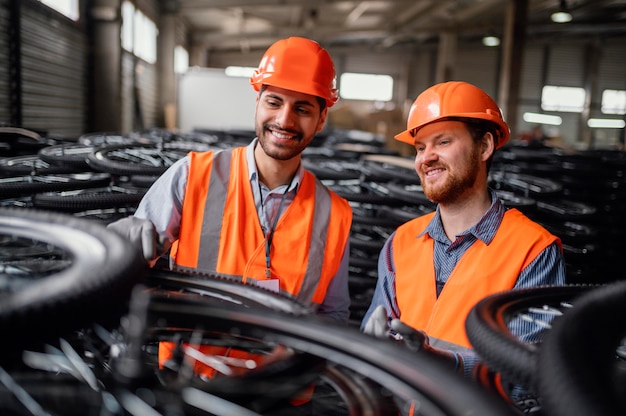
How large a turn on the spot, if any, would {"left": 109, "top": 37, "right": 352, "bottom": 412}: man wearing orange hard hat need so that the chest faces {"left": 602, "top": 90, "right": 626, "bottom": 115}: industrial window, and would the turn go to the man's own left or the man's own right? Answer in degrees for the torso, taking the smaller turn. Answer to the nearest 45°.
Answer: approximately 135° to the man's own left

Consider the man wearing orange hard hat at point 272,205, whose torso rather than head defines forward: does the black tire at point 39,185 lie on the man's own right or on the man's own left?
on the man's own right

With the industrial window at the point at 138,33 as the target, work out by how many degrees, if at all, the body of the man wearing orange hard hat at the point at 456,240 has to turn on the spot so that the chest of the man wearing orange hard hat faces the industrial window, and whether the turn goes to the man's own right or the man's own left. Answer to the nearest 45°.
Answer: approximately 90° to the man's own right

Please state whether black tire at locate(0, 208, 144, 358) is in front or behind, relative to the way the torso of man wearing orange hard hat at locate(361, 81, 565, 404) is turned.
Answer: in front

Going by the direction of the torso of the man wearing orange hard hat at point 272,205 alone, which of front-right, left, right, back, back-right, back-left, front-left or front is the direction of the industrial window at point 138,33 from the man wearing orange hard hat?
back

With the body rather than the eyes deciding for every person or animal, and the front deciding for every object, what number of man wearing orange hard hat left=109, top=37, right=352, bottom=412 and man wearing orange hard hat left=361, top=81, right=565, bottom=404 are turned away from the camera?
0

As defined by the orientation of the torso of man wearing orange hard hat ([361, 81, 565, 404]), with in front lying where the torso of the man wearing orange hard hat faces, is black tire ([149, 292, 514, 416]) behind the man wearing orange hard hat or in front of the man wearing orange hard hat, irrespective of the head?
in front

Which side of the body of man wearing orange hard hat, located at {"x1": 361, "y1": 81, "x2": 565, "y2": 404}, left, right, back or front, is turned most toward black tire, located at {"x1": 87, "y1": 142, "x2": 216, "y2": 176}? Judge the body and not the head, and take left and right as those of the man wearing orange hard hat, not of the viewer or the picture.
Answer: right

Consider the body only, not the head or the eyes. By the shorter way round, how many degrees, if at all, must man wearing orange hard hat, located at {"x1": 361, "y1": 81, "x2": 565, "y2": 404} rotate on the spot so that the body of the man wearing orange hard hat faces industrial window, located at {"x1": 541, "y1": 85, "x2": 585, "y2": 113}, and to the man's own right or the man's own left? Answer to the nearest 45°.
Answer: approximately 135° to the man's own right

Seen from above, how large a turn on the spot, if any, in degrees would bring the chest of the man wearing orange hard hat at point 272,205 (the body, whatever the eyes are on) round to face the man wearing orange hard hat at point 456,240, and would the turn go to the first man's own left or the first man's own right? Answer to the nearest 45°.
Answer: approximately 90° to the first man's own left

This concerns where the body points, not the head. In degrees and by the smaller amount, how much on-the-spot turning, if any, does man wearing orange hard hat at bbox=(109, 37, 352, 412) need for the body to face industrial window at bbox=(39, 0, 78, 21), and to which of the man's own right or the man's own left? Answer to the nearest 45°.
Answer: approximately 180°

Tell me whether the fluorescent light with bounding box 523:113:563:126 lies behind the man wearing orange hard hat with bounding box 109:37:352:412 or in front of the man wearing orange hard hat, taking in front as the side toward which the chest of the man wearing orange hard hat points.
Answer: behind

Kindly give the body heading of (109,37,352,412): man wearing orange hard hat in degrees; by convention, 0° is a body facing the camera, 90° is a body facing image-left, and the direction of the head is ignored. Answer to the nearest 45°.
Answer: approximately 0°

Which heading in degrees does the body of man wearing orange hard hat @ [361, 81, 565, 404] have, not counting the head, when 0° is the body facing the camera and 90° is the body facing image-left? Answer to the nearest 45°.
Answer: approximately 45°
